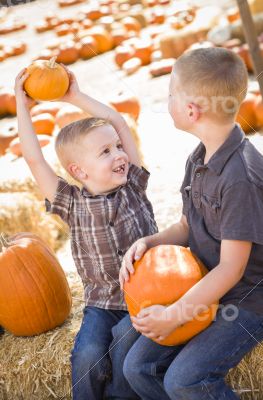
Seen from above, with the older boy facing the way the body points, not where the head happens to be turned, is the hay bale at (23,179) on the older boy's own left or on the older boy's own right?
on the older boy's own right

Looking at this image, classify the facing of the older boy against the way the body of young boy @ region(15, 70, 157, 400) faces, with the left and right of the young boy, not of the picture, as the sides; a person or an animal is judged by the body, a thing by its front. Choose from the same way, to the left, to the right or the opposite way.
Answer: to the right

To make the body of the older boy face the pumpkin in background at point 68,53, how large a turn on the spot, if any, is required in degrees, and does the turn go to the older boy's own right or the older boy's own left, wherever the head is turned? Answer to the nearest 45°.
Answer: approximately 135° to the older boy's own right

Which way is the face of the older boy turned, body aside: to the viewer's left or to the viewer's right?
to the viewer's left

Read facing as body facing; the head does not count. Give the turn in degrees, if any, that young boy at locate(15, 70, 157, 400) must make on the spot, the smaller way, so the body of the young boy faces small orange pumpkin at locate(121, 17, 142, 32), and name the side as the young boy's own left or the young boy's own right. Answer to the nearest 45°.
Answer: approximately 135° to the young boy's own left

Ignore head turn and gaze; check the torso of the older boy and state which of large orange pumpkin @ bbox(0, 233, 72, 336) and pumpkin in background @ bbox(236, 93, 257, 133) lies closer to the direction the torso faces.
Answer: the large orange pumpkin

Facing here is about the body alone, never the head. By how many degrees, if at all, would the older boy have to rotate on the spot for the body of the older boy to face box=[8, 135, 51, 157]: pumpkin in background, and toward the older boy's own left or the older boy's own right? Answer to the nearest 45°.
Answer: approximately 90° to the older boy's own right

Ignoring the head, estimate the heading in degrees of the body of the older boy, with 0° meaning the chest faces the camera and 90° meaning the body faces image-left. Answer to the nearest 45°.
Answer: approximately 45°
